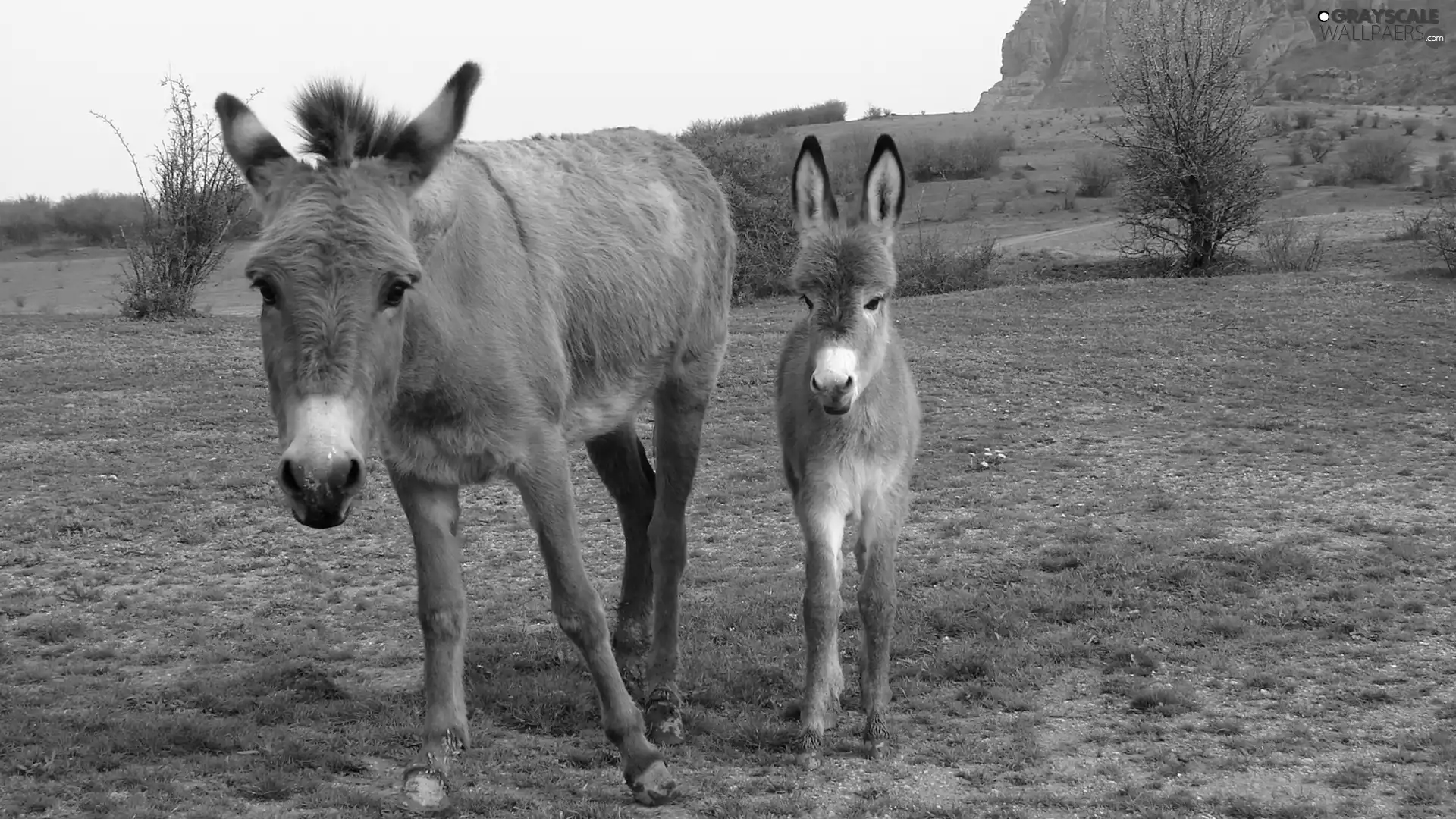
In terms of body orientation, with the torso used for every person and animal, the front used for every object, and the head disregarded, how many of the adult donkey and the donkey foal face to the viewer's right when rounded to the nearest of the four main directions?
0

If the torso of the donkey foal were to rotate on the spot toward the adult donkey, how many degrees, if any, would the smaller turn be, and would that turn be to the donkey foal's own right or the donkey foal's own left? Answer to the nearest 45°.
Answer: approximately 45° to the donkey foal's own right

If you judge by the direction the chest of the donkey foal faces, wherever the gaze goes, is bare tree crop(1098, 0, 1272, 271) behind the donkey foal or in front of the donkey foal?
behind

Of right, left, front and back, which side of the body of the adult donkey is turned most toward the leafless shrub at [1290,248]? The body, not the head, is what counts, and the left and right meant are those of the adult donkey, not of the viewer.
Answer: back

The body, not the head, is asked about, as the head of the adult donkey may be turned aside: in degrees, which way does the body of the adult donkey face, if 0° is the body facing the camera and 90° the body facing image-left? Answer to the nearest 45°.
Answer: approximately 45°

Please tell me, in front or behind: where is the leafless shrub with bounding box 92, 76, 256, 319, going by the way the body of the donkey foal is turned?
behind
